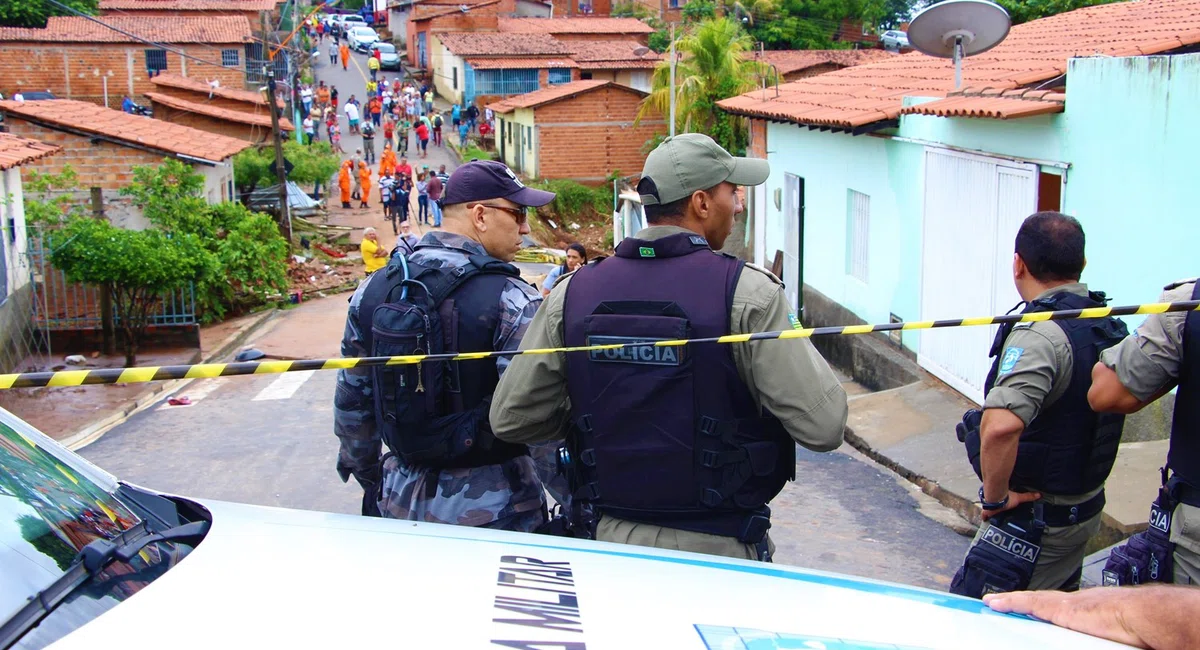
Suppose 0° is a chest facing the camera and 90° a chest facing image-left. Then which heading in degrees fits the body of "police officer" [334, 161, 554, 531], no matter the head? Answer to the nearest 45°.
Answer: approximately 225°

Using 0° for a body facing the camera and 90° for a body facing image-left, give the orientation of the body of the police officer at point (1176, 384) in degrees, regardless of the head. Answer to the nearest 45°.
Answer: approximately 180°

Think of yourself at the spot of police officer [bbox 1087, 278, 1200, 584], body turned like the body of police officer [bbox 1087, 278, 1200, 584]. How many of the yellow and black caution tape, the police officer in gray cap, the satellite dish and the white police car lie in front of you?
1

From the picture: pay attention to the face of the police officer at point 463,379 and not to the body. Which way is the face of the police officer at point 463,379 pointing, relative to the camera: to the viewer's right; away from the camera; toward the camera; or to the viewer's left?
to the viewer's right

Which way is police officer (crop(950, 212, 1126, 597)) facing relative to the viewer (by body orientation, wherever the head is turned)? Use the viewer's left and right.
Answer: facing away from the viewer and to the left of the viewer

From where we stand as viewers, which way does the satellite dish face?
facing away from the viewer

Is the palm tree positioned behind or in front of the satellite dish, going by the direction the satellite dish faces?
in front

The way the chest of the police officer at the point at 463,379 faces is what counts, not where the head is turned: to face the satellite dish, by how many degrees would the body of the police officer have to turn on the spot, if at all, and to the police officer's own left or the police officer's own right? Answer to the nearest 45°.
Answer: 0° — they already face it

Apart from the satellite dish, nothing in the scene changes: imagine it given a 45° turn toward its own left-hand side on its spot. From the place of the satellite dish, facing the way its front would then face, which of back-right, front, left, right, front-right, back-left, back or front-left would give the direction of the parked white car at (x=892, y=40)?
front-right

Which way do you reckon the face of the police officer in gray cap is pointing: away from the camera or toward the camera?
away from the camera

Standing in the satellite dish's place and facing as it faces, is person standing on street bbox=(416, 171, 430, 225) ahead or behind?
ahead

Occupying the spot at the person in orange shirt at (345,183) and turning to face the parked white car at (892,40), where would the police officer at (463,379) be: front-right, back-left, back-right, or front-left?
back-right
